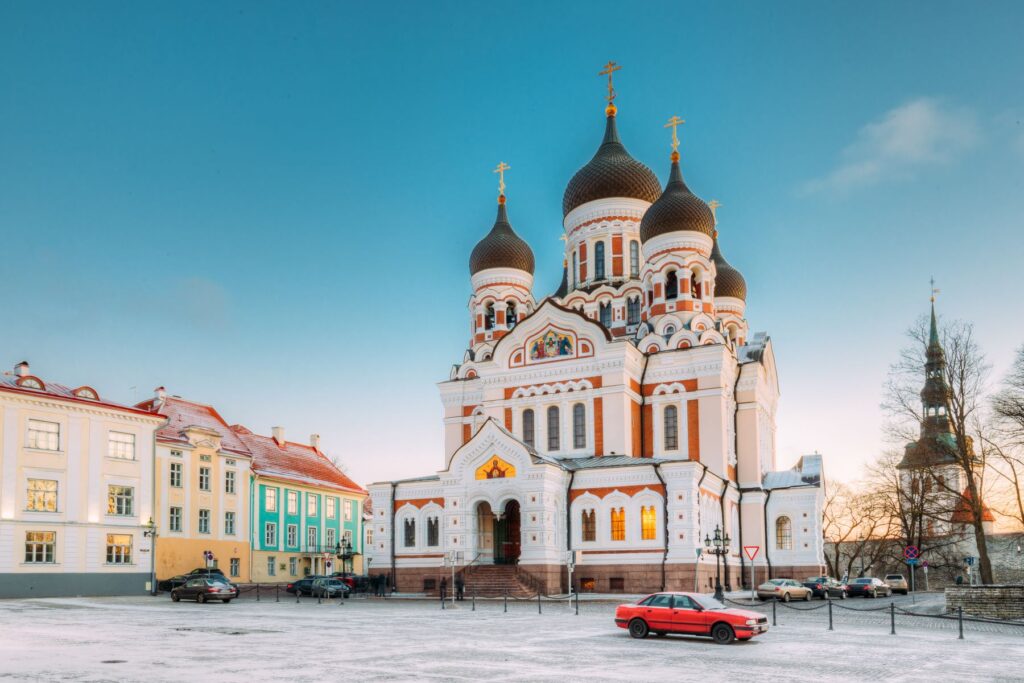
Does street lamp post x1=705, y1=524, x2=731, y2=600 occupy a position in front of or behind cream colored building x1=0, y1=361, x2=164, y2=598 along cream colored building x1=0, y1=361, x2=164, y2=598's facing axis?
in front

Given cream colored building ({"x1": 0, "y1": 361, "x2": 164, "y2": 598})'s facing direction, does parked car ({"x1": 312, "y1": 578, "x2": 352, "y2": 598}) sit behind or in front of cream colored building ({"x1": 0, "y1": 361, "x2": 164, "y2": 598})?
in front

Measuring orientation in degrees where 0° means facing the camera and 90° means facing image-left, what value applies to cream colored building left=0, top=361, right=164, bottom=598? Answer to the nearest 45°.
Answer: approximately 315°
